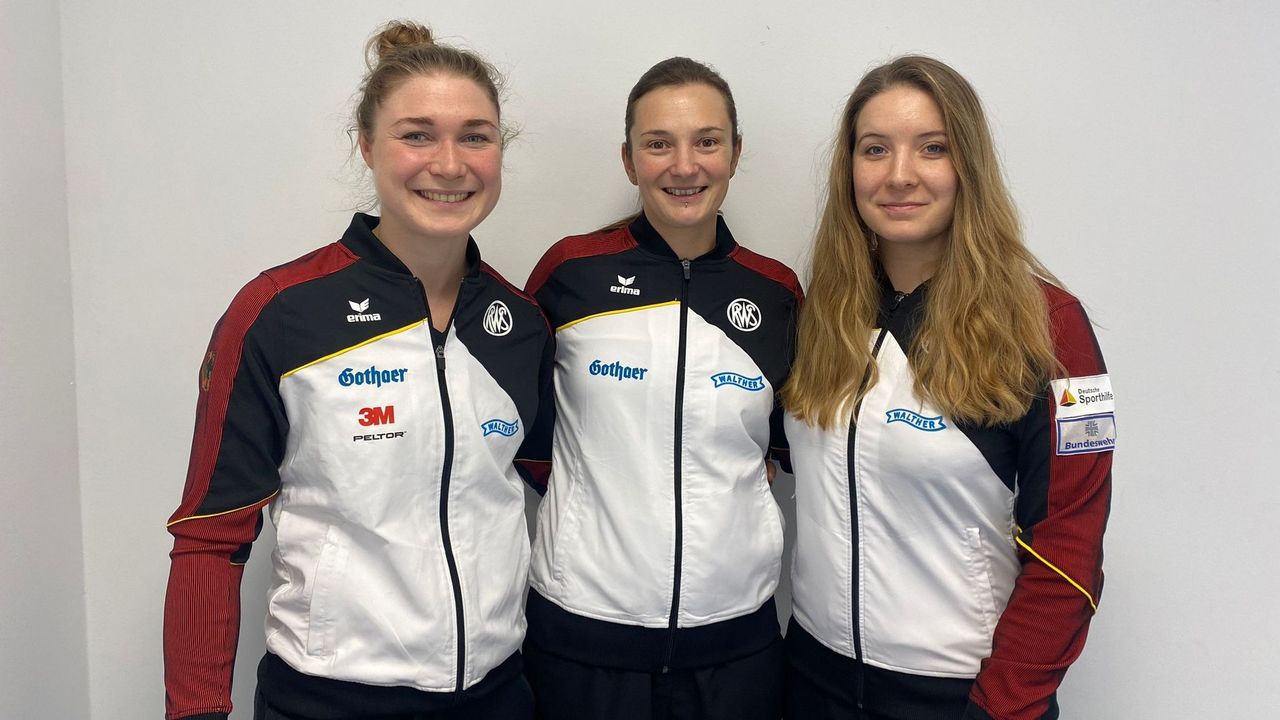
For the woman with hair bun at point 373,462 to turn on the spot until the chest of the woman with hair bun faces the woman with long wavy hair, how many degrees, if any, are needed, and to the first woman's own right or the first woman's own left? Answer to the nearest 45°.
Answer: approximately 45° to the first woman's own left

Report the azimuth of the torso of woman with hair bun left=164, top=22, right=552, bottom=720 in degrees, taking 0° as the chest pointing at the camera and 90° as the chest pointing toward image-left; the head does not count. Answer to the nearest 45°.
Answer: approximately 315°
